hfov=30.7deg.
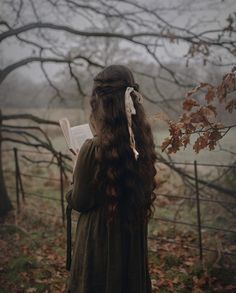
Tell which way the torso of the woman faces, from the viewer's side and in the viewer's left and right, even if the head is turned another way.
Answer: facing away from the viewer and to the left of the viewer
